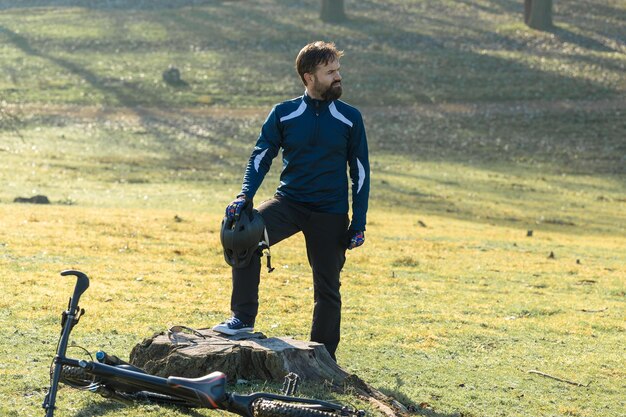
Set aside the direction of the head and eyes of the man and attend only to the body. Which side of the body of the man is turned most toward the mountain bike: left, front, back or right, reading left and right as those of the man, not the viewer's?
front

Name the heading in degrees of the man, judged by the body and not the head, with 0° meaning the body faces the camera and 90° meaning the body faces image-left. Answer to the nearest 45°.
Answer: approximately 0°
